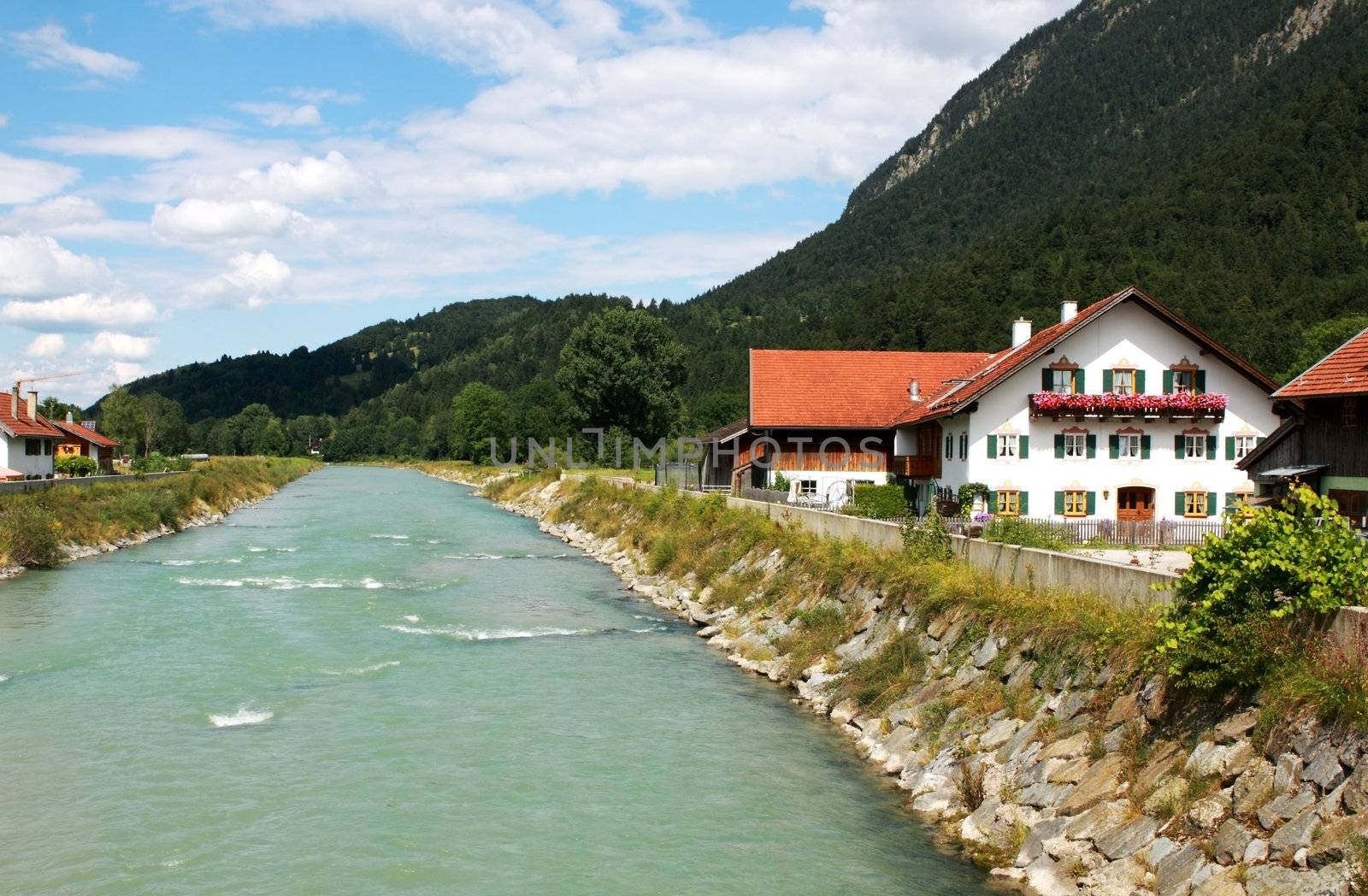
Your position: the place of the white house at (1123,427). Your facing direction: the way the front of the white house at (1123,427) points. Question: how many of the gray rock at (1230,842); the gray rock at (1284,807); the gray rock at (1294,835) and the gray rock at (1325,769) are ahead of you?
4

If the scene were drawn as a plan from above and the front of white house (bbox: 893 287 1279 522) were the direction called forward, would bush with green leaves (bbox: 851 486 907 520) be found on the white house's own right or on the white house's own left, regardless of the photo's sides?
on the white house's own right

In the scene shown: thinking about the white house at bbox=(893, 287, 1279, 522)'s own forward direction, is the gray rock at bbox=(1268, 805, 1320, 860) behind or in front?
in front

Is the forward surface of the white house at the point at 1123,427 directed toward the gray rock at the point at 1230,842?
yes

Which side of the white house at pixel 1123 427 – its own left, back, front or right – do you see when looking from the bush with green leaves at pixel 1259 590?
front

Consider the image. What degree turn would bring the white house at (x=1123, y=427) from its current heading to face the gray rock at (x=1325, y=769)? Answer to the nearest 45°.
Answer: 0° — it already faces it

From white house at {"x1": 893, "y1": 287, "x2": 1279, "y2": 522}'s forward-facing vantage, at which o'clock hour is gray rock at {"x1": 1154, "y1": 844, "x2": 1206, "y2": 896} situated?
The gray rock is roughly at 12 o'clock from the white house.

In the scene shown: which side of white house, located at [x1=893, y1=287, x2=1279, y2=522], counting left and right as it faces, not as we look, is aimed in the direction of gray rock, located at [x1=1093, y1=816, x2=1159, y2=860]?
front

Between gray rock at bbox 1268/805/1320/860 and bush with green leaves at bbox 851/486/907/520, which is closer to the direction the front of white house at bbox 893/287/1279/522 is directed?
the gray rock

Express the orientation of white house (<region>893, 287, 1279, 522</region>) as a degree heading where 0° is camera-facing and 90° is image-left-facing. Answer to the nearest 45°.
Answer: approximately 0°

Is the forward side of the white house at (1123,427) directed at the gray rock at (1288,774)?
yes
